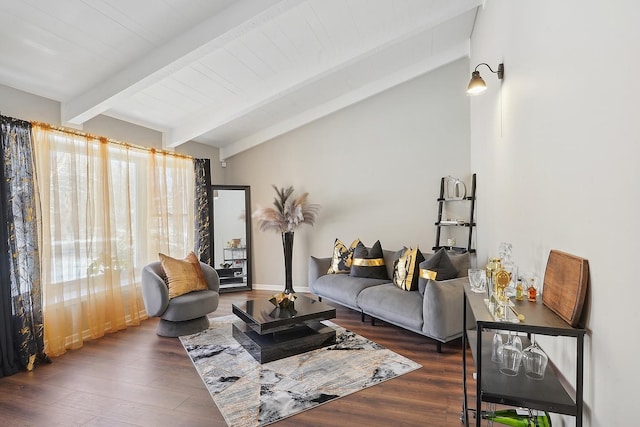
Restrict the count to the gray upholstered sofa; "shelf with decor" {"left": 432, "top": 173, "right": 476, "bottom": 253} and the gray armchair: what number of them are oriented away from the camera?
0

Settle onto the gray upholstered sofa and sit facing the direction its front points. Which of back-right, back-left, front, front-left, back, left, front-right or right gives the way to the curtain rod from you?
front-right

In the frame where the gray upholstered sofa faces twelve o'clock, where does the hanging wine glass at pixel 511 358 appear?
The hanging wine glass is roughly at 10 o'clock from the gray upholstered sofa.

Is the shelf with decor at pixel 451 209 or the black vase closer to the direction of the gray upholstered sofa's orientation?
the black vase

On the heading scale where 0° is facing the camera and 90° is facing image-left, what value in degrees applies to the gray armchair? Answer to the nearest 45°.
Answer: approximately 315°

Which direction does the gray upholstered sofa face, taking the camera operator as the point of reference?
facing the viewer and to the left of the viewer

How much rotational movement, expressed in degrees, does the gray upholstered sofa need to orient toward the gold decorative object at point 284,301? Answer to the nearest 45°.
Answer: approximately 45° to its right

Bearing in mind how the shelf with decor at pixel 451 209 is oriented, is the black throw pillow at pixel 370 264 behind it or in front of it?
in front

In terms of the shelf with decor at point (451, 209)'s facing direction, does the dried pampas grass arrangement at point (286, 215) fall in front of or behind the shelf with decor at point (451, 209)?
in front

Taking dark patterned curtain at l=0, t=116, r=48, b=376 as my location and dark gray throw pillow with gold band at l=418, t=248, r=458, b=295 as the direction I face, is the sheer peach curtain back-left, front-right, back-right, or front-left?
front-left

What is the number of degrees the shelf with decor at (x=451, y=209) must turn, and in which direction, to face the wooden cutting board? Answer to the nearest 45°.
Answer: approximately 45° to its left

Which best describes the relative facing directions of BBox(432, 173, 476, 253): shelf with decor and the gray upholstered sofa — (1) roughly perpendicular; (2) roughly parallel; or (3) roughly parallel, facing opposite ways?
roughly parallel
